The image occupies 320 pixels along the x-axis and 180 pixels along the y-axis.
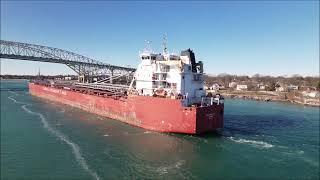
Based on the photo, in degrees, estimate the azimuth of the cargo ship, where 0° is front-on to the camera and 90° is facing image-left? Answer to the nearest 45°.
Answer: approximately 135°
